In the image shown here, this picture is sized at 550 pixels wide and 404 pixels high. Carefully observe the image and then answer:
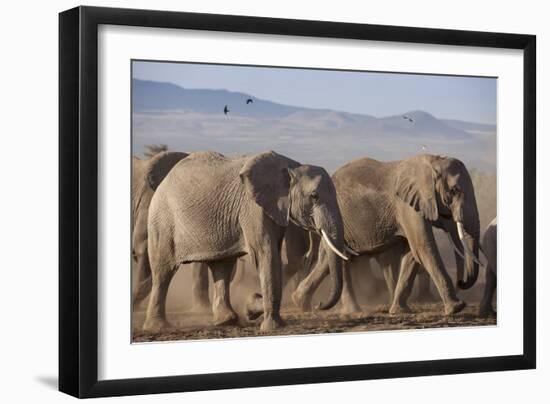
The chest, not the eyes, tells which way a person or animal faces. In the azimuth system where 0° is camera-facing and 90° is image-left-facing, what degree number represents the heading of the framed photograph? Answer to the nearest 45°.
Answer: approximately 315°
